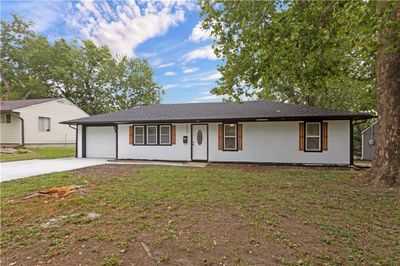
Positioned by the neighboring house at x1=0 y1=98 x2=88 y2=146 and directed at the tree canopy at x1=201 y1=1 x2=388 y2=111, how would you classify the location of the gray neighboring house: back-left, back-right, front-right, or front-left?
front-left

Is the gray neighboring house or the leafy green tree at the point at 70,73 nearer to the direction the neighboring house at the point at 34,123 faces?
the gray neighboring house

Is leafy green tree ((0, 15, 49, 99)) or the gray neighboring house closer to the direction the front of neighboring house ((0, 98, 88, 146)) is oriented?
the gray neighboring house

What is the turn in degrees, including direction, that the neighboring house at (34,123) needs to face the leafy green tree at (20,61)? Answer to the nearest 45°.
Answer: approximately 135° to its right

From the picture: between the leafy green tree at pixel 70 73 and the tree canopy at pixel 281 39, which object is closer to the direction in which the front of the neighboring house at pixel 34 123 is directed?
the tree canopy

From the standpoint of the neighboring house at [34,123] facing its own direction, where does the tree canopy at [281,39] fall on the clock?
The tree canopy is roughly at 10 o'clock from the neighboring house.

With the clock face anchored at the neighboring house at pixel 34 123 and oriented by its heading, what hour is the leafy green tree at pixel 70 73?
The leafy green tree is roughly at 5 o'clock from the neighboring house.

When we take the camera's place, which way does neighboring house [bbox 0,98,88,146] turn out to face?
facing the viewer and to the left of the viewer

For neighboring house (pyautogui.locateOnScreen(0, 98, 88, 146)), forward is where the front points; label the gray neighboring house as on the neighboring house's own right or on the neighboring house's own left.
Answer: on the neighboring house's own left

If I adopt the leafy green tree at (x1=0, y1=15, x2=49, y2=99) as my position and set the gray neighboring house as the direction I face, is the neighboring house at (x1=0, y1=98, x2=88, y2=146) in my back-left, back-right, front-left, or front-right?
front-right

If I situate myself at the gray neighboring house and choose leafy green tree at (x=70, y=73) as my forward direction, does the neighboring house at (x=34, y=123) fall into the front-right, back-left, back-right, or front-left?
front-left
